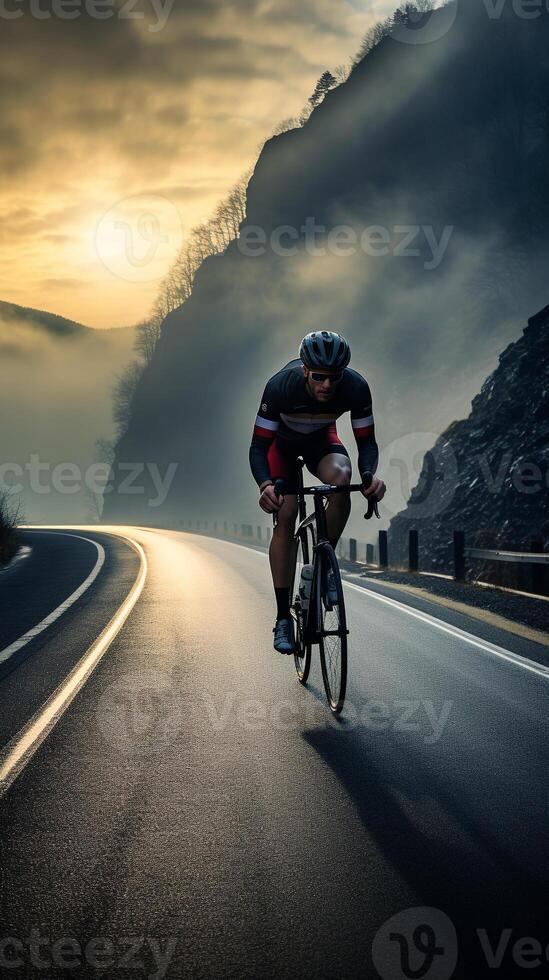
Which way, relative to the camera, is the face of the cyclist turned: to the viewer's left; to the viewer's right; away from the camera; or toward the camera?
toward the camera

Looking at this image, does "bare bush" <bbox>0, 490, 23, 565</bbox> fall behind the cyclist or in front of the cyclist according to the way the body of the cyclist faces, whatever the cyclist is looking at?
behind

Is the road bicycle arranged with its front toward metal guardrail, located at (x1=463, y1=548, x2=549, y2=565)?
no

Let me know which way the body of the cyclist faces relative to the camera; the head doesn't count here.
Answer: toward the camera

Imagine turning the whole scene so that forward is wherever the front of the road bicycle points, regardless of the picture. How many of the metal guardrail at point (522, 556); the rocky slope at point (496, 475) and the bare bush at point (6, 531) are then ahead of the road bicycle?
0

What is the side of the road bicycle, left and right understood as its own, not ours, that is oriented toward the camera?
front

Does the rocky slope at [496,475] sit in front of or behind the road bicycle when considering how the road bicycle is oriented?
behind

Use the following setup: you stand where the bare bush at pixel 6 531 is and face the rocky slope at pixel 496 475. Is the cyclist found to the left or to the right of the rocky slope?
right

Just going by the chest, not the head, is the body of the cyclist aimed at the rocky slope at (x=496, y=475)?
no
